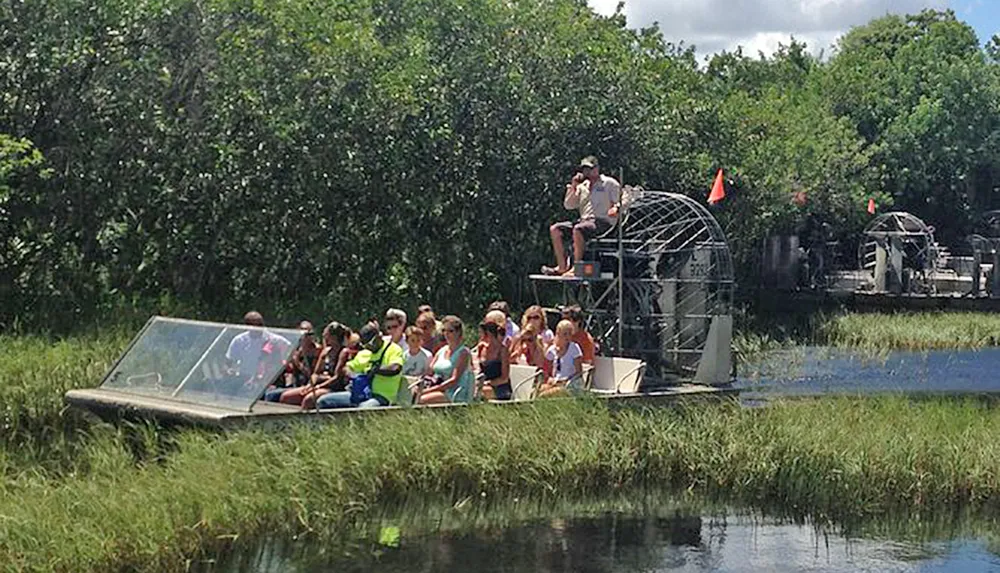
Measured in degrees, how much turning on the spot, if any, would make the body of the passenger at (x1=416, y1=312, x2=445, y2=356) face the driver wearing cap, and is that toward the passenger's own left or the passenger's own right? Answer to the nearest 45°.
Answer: approximately 180°

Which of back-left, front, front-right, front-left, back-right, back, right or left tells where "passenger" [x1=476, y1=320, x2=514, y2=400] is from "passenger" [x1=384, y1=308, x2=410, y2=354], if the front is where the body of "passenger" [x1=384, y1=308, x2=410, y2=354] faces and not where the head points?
back-left

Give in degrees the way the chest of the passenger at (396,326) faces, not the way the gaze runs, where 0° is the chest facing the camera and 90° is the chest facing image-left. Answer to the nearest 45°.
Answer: approximately 45°

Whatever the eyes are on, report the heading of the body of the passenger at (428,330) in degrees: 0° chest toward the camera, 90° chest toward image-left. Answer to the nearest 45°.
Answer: approximately 45°

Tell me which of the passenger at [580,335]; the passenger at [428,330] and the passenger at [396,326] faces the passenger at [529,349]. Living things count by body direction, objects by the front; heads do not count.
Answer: the passenger at [580,335]
